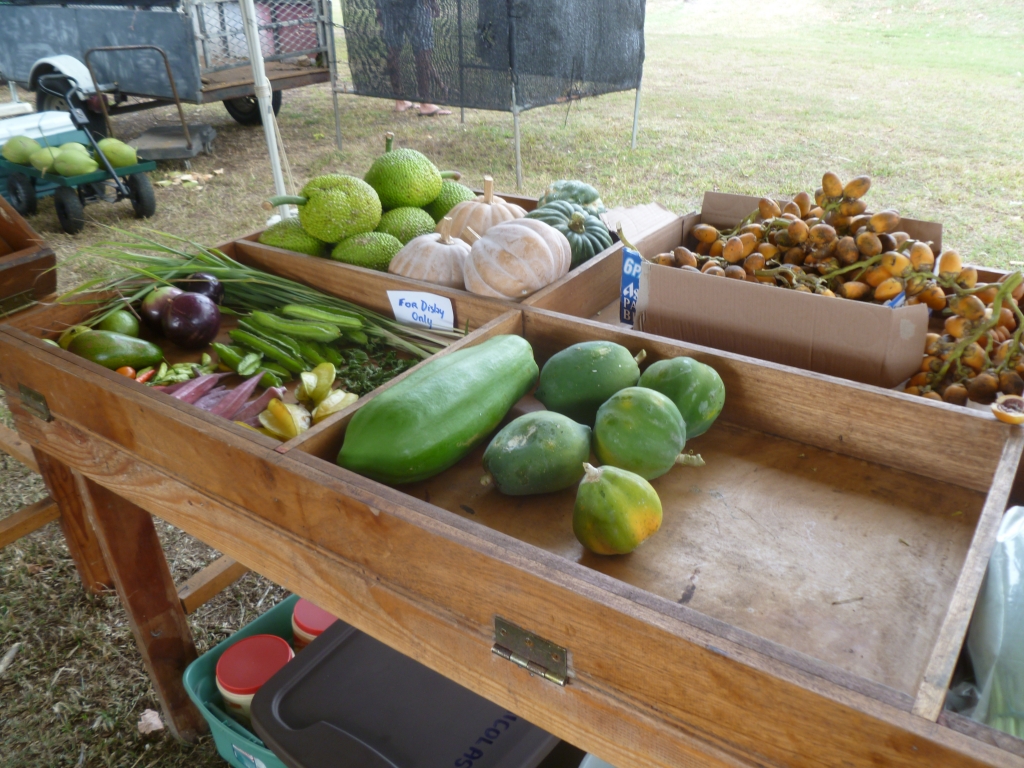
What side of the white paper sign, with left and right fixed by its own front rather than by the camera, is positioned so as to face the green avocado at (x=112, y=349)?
right

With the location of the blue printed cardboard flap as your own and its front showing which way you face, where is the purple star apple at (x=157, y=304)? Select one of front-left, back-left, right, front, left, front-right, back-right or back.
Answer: front-right

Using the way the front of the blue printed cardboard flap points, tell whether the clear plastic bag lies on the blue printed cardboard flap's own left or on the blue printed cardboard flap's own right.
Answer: on the blue printed cardboard flap's own left

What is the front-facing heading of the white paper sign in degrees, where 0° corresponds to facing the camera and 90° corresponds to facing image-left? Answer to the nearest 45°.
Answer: approximately 0°

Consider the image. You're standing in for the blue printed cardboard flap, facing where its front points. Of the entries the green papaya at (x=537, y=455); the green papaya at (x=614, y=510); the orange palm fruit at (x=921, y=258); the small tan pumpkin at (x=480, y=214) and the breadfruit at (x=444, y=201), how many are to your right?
2

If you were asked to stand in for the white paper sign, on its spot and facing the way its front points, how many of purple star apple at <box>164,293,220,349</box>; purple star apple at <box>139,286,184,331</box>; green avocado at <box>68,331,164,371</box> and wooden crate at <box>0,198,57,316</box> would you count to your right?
4

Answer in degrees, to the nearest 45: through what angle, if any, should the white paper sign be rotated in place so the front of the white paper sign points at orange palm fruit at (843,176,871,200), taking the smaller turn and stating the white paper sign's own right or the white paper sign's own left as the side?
approximately 90° to the white paper sign's own left

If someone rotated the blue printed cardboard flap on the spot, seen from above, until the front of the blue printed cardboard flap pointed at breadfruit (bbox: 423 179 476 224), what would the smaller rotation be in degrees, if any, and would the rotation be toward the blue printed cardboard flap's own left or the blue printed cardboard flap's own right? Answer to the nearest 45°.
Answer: approximately 90° to the blue printed cardboard flap's own right

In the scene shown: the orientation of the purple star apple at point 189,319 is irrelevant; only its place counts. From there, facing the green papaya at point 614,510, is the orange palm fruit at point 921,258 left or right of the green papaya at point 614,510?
left

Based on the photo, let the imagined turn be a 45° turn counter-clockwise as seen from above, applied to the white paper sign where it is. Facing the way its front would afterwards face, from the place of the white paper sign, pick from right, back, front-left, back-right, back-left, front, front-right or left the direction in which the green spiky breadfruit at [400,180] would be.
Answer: back-left

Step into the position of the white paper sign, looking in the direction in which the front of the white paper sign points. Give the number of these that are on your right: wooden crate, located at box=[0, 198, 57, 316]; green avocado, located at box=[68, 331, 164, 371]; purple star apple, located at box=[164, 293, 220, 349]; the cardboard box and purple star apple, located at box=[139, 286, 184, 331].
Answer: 4

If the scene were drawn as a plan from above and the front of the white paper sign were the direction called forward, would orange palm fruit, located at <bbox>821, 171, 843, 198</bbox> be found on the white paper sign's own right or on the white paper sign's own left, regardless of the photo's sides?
on the white paper sign's own left
